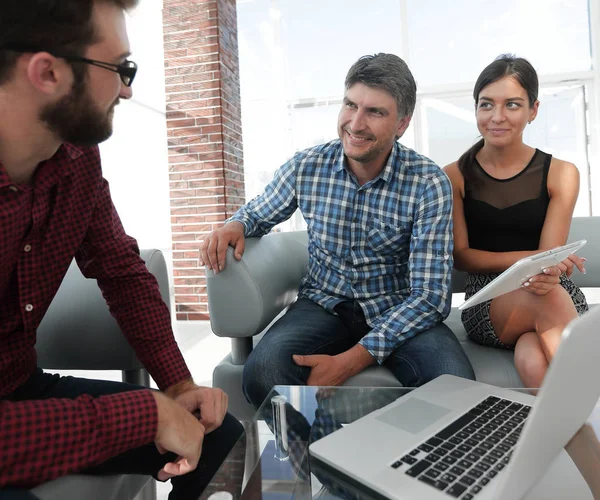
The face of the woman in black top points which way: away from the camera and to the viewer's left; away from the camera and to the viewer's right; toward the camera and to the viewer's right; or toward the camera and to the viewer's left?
toward the camera and to the viewer's left

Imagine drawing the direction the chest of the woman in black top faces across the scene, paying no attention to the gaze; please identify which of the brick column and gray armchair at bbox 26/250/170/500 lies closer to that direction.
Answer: the gray armchair

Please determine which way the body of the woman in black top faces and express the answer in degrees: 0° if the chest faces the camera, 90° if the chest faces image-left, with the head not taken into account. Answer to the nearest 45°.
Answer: approximately 0°

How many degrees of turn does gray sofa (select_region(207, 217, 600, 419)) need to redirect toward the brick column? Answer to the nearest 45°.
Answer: approximately 135° to its right

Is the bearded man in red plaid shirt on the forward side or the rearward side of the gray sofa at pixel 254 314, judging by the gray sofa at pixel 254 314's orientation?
on the forward side

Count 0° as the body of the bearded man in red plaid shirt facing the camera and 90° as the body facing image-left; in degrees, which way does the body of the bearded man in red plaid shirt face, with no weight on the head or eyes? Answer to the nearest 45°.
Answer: approximately 315°

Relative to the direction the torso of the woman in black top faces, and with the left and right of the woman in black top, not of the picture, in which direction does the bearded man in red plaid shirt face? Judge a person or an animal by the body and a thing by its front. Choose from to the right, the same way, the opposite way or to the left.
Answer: to the left

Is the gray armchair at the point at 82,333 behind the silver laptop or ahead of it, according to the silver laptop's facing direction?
ahead
